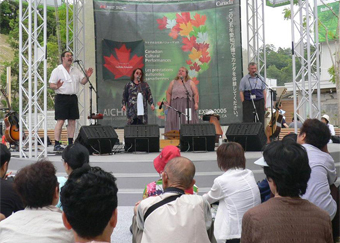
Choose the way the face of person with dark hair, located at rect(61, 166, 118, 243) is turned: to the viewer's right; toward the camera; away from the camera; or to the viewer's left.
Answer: away from the camera

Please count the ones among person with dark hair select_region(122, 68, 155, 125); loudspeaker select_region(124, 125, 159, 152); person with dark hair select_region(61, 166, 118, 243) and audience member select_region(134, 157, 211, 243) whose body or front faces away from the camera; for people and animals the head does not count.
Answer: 3

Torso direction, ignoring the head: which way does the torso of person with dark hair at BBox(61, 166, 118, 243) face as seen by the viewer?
away from the camera

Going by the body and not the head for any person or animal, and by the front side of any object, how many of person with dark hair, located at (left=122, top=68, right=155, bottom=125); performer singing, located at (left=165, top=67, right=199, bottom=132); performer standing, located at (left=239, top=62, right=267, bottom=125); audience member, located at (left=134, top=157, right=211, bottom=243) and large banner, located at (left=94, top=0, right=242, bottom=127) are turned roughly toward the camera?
4

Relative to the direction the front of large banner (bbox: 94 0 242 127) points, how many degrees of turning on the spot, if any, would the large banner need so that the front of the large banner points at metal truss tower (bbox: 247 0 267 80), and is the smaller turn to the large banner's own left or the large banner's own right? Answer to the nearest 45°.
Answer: approximately 90° to the large banner's own left

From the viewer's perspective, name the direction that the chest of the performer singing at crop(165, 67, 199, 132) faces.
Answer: toward the camera

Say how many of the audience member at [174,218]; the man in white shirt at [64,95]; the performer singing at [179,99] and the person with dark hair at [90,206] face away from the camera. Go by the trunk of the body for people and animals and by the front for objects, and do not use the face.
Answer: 2

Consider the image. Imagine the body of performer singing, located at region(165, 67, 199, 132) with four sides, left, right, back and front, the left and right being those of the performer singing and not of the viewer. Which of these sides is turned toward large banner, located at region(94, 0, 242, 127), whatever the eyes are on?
back

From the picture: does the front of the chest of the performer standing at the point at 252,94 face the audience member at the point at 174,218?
yes

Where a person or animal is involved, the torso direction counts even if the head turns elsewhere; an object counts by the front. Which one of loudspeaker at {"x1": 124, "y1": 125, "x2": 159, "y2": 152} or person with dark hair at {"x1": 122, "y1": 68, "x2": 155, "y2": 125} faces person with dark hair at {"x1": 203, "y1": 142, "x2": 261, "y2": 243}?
person with dark hair at {"x1": 122, "y1": 68, "x2": 155, "y2": 125}

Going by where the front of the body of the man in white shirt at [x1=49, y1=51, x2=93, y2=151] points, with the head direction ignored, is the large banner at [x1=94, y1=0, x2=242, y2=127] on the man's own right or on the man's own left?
on the man's own left

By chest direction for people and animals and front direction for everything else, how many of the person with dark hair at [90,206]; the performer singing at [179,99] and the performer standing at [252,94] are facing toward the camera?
2

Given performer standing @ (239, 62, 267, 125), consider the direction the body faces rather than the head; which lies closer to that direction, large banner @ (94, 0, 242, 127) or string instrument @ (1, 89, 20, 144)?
the string instrument

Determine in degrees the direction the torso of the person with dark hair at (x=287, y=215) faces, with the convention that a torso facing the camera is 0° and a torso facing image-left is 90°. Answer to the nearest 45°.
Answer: approximately 135°

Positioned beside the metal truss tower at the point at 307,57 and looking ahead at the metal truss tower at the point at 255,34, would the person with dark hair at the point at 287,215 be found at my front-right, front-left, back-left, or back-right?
back-left

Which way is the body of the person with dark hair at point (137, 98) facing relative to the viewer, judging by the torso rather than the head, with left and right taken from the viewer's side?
facing the viewer

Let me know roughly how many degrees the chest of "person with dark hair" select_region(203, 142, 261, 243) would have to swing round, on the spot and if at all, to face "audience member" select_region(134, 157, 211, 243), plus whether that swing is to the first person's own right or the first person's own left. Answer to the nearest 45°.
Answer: approximately 135° to the first person's own left

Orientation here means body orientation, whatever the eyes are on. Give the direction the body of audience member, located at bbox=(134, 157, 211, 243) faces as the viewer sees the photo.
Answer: away from the camera

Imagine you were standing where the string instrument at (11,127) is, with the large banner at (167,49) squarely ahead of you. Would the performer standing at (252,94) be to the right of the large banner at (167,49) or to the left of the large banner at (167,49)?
right
